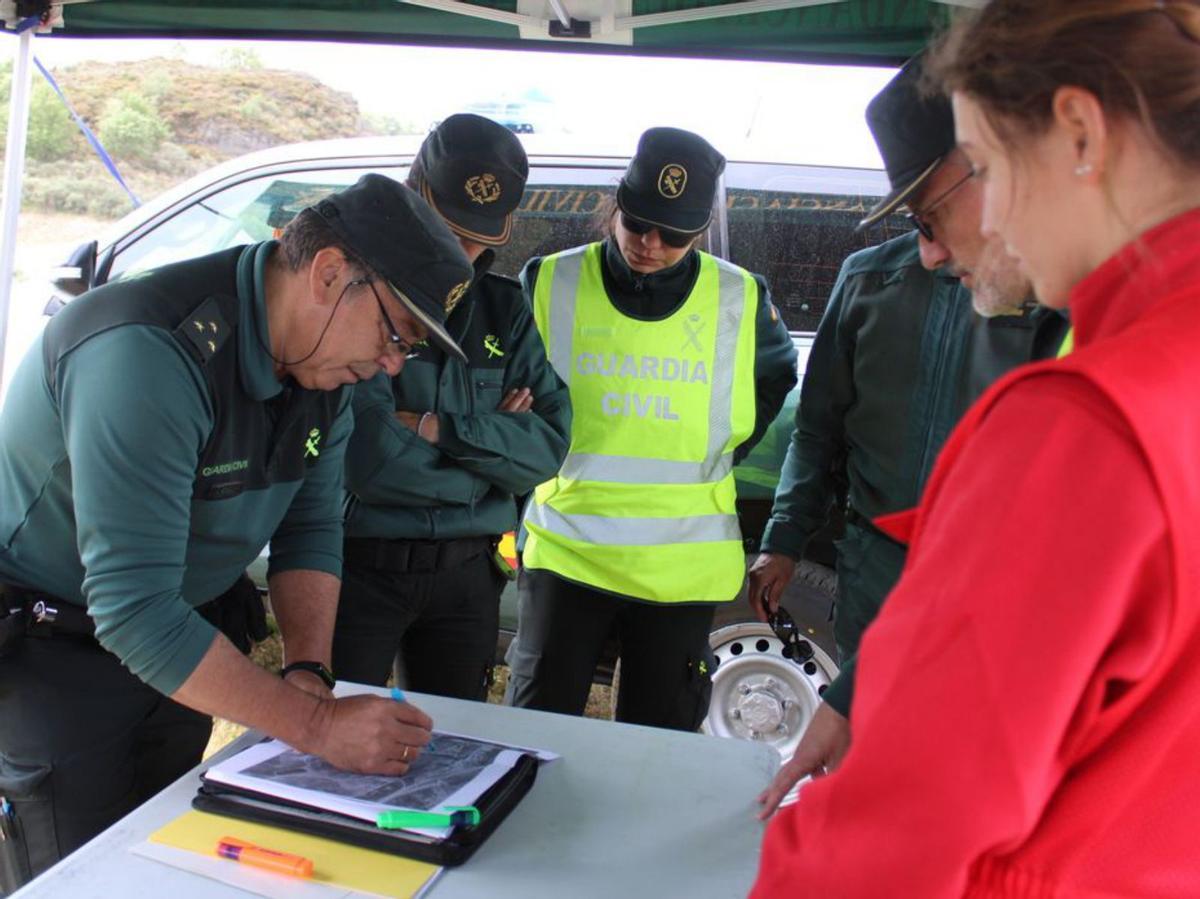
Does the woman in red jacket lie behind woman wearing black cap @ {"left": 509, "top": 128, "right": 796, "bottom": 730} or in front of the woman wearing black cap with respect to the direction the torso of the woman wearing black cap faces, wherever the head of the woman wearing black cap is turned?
in front

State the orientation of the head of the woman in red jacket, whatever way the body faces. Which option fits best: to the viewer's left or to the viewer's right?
to the viewer's left

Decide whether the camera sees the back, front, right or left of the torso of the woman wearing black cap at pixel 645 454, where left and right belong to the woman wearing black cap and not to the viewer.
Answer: front

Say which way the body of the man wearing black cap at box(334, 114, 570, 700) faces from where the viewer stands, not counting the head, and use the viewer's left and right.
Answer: facing the viewer

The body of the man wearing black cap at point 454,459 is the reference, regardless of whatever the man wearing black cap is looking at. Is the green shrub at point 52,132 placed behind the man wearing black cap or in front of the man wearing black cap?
behind

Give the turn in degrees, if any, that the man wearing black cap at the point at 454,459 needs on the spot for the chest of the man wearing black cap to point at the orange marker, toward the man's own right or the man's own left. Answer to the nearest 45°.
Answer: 0° — they already face it

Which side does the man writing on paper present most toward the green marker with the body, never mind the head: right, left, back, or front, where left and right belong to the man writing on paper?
front

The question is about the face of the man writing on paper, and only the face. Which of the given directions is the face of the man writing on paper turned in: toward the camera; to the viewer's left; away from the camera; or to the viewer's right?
to the viewer's right

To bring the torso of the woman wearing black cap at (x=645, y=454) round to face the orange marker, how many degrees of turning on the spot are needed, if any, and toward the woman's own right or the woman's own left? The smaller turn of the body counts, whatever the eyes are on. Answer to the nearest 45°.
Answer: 0° — they already face it

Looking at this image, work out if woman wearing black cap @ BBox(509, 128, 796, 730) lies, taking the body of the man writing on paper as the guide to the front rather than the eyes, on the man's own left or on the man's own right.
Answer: on the man's own left

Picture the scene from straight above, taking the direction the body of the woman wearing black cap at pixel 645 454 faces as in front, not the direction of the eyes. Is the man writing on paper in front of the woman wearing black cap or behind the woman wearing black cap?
in front

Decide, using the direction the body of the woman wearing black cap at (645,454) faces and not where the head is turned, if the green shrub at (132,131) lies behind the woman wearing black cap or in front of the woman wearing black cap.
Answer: behind

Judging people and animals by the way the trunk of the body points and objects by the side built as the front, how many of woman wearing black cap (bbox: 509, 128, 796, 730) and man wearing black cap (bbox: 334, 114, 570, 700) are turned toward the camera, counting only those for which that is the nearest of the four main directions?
2

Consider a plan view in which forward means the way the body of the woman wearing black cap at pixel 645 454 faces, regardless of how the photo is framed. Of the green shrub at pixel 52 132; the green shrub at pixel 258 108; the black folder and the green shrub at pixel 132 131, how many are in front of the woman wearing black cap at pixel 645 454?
1
